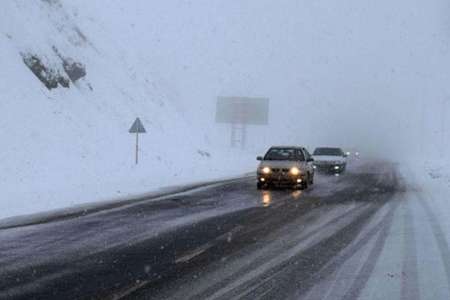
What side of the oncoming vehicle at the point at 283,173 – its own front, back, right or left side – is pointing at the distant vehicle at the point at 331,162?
back

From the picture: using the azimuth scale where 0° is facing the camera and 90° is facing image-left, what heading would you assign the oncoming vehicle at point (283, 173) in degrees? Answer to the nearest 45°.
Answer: approximately 0°
